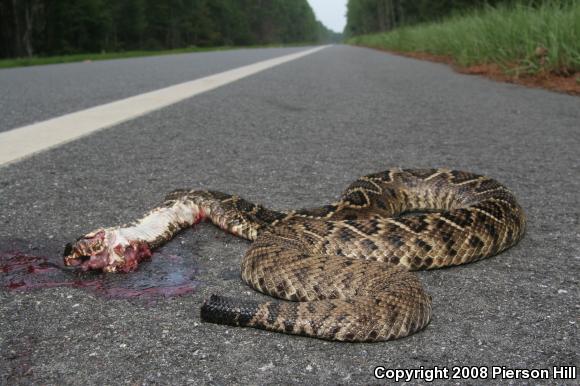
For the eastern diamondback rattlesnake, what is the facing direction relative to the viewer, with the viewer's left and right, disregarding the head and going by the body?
facing to the left of the viewer
